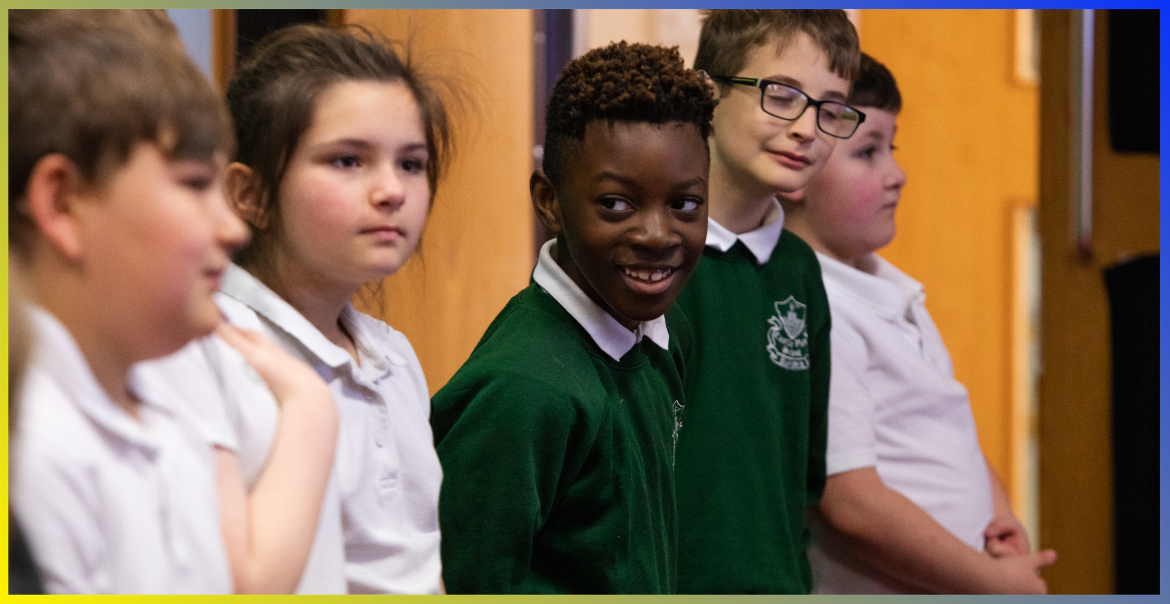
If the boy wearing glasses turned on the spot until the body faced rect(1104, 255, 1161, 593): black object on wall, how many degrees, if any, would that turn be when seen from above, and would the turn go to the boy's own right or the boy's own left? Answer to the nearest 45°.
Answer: approximately 90° to the boy's own left

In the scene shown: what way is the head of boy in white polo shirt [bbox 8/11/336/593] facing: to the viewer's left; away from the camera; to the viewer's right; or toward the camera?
to the viewer's right

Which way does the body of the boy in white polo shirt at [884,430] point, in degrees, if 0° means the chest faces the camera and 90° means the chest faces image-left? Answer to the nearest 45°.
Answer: approximately 270°

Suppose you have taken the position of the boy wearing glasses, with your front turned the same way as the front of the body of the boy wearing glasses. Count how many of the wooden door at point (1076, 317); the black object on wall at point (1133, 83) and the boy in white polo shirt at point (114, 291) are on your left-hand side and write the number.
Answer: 2

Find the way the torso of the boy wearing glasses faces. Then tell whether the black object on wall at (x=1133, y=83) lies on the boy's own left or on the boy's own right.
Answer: on the boy's own left

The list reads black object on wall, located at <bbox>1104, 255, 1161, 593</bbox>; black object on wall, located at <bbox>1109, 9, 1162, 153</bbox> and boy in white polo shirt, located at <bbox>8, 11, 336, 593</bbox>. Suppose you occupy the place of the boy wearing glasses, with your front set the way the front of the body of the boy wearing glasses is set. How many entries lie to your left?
2

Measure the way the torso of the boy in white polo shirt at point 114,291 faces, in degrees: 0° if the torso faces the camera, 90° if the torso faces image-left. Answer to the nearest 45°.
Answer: approximately 315°
